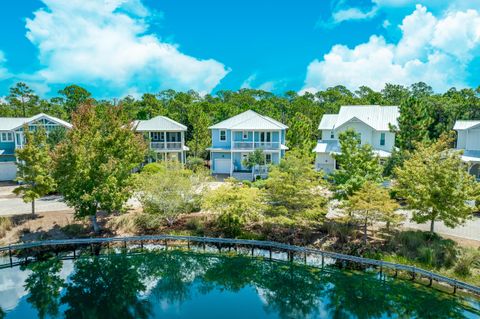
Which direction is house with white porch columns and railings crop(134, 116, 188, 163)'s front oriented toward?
toward the camera

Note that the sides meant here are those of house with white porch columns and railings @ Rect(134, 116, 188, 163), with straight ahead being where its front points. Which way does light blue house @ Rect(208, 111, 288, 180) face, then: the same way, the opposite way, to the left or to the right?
the same way

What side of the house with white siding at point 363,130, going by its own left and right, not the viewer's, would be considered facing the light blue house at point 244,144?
right

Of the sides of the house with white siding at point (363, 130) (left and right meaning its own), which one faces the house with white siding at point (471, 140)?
left

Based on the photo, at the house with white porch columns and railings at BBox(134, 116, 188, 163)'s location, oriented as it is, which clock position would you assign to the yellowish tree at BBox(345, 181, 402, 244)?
The yellowish tree is roughly at 11 o'clock from the house with white porch columns and railings.

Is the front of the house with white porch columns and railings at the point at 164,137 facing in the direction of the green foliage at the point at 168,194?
yes

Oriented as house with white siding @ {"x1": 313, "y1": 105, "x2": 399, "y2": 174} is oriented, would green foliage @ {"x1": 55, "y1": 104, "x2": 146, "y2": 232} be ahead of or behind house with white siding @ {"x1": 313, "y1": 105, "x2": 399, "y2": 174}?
ahead

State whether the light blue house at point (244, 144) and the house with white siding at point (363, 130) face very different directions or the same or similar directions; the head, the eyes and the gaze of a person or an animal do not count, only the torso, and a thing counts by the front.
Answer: same or similar directions

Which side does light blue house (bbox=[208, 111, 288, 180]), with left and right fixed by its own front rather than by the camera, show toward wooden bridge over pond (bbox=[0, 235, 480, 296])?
front

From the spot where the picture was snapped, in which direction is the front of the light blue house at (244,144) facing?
facing the viewer

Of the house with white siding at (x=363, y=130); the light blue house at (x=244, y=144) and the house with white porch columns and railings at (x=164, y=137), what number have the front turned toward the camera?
3

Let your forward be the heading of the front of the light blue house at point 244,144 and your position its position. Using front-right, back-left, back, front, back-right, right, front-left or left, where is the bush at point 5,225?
front-right
